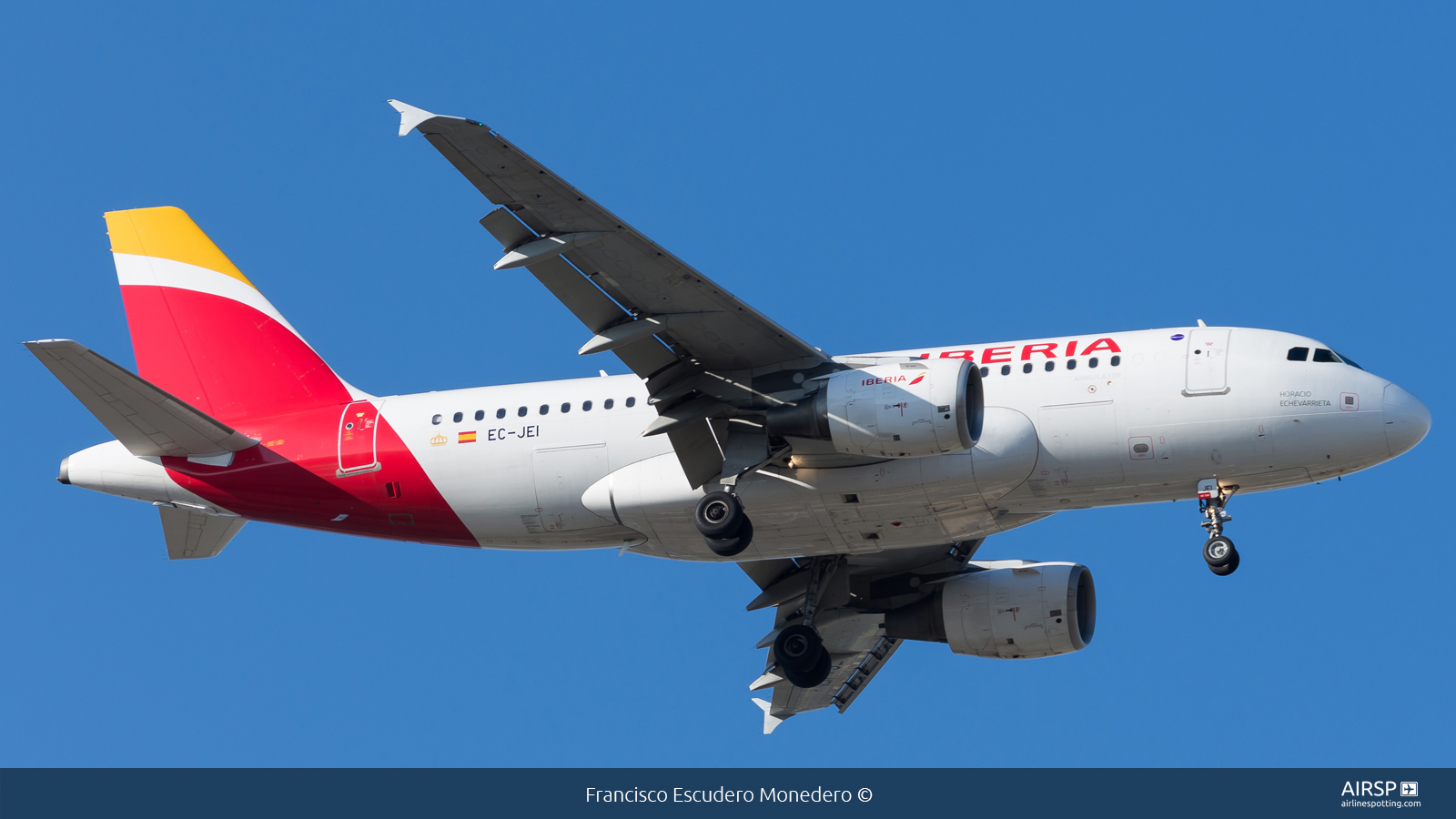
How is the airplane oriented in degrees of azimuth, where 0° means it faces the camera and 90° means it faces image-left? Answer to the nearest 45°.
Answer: approximately 270°
